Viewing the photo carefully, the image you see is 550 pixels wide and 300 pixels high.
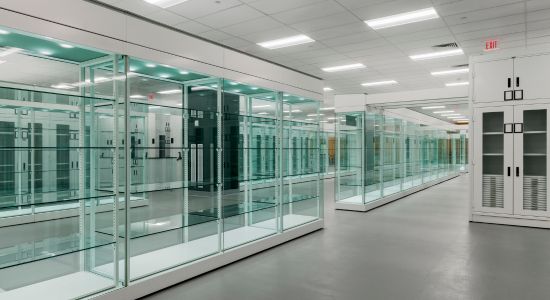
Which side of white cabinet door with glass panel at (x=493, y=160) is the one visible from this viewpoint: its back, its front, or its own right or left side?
front

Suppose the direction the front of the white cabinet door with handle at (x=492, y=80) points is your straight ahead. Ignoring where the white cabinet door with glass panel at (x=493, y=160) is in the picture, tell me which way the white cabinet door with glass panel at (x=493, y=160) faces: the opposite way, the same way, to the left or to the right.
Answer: the same way

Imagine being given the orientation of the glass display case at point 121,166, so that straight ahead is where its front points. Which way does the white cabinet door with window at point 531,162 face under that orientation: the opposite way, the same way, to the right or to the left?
to the right

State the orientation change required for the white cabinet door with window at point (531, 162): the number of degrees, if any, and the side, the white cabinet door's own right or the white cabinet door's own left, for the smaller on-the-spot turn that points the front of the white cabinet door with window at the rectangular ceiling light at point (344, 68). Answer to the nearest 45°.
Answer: approximately 90° to the white cabinet door's own right

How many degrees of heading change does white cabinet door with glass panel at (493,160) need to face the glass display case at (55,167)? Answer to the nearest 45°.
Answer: approximately 45° to its right

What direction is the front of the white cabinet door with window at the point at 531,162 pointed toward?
toward the camera

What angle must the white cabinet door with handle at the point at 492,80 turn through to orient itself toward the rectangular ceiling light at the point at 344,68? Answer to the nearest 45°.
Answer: approximately 90° to its right

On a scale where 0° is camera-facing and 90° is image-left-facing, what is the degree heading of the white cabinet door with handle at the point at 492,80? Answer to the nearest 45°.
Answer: approximately 0°

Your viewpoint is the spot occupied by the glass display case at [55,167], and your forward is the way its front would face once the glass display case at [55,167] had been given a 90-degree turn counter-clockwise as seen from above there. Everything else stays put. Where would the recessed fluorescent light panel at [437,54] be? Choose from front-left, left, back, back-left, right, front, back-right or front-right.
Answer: front-right
